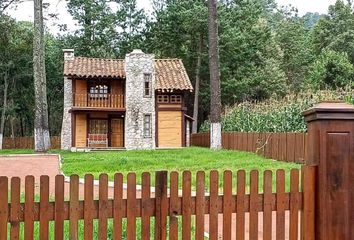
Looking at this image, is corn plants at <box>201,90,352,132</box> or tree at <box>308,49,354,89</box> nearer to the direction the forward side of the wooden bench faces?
the corn plants

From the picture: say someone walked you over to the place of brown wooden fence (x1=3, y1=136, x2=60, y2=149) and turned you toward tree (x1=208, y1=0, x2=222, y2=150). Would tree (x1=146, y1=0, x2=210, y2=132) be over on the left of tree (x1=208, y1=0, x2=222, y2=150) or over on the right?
left

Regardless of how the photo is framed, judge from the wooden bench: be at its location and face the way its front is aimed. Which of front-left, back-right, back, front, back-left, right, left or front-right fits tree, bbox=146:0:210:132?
back-left

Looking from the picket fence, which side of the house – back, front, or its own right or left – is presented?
front

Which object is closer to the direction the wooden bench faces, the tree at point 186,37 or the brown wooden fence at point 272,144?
the brown wooden fence

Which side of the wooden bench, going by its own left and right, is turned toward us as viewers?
front

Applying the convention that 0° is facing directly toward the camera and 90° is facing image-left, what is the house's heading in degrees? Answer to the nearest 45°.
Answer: approximately 0°

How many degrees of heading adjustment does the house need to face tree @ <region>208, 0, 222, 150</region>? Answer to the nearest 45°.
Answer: approximately 45° to its left

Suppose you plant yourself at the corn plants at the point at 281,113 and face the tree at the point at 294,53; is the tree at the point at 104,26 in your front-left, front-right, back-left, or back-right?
front-left

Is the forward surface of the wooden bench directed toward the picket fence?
yes
